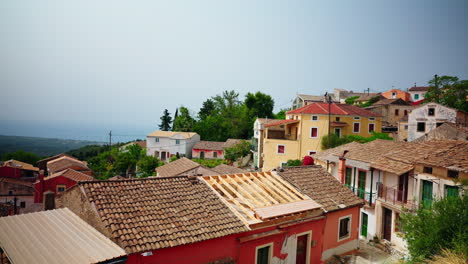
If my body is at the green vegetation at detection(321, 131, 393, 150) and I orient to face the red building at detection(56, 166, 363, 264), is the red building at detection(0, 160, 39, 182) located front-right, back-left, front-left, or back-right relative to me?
front-right

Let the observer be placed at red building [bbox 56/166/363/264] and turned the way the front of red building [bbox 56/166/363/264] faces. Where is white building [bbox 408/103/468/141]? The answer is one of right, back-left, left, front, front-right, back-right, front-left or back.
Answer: left

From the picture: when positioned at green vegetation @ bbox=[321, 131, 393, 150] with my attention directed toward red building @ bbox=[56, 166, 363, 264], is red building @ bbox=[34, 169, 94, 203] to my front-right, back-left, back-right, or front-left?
front-right

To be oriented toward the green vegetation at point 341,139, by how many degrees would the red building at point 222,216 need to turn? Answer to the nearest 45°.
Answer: approximately 90° to its left

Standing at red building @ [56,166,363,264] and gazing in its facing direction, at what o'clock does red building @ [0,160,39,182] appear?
red building @ [0,160,39,182] is roughly at 6 o'clock from red building @ [56,166,363,264].

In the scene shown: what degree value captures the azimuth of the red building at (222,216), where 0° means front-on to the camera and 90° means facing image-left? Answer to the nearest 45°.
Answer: approximately 315°

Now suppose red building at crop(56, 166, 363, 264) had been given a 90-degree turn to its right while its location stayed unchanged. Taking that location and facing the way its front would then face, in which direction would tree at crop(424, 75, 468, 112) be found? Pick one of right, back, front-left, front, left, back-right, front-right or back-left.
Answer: back

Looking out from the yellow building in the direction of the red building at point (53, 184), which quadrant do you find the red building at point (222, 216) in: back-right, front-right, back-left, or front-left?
front-left
